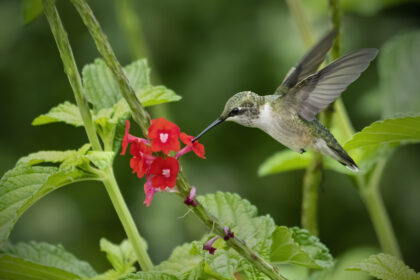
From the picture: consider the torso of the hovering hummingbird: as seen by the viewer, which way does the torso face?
to the viewer's left

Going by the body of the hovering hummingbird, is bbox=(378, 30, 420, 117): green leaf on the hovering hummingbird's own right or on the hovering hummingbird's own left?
on the hovering hummingbird's own right
